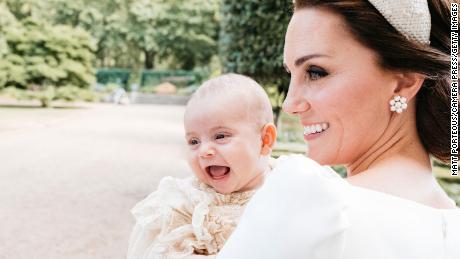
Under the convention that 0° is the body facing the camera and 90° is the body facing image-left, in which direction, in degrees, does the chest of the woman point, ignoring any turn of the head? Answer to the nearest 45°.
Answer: approximately 135°

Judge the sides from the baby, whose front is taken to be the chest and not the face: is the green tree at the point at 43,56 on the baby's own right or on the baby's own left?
on the baby's own right

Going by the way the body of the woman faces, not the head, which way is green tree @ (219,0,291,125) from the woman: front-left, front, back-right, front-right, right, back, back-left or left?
front-right

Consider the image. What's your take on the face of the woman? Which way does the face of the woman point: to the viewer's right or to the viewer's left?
to the viewer's left

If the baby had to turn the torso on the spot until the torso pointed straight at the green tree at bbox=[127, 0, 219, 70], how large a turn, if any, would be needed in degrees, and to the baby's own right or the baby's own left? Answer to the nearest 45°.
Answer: approximately 135° to the baby's own right

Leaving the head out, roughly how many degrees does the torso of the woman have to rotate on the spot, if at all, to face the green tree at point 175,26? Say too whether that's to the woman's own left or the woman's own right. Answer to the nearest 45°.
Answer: approximately 45° to the woman's own right

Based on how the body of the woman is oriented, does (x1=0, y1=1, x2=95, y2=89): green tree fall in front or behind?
in front

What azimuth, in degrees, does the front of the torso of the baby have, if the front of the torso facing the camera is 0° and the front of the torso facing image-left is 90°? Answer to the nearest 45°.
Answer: approximately 45°
